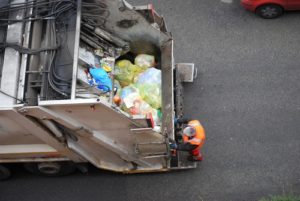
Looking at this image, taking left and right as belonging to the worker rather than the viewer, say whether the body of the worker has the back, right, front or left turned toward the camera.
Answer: left

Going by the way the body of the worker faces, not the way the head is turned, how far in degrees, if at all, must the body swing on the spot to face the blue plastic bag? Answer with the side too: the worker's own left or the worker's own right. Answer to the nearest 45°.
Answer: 0° — they already face it

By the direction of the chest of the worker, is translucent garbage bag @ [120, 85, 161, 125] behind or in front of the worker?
in front
